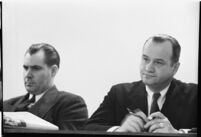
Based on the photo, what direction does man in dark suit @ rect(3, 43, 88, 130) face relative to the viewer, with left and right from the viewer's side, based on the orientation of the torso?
facing the viewer and to the left of the viewer

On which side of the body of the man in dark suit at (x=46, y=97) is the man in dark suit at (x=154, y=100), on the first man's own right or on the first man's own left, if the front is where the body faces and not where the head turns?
on the first man's own left
